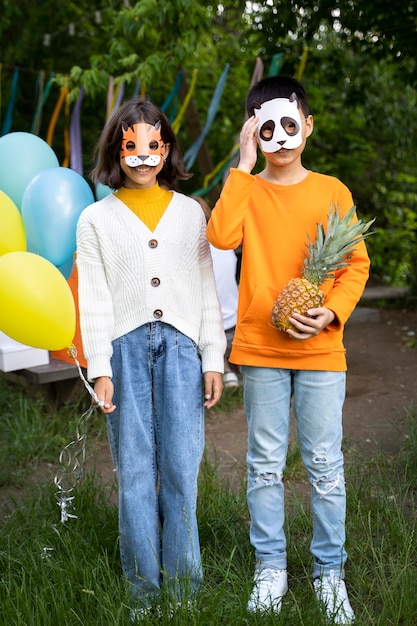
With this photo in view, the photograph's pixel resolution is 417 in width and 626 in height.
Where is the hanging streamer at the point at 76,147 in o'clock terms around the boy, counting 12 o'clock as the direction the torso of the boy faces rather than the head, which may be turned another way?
The hanging streamer is roughly at 5 o'clock from the boy.

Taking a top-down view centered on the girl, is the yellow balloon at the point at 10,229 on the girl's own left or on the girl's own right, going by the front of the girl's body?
on the girl's own right

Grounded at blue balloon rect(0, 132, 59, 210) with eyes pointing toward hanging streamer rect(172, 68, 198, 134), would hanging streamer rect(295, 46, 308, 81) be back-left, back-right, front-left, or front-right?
front-right

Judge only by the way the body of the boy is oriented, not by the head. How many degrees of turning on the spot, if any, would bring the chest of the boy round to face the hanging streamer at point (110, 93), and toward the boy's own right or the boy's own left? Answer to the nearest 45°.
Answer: approximately 180°

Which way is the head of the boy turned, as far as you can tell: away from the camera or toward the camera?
toward the camera

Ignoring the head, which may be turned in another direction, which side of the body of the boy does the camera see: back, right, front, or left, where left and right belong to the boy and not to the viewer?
front

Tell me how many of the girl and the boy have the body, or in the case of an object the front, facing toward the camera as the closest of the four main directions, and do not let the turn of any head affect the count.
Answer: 2

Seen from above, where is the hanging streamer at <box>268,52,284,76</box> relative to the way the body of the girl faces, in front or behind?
behind

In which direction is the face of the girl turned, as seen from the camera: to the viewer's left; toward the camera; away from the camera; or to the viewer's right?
toward the camera

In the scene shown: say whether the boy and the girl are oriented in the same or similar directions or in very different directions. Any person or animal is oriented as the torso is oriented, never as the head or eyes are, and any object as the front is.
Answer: same or similar directions

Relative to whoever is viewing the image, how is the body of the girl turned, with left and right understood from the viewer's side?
facing the viewer

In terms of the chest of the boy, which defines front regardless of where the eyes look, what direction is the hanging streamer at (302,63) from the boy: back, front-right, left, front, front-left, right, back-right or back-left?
back

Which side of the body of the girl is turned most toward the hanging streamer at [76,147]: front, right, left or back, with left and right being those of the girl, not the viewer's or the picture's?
back

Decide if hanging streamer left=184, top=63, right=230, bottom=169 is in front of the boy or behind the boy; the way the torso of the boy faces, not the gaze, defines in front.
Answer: behind

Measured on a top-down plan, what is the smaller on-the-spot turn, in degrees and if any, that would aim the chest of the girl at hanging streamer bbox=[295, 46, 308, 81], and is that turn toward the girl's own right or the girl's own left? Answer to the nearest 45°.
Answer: approximately 180°

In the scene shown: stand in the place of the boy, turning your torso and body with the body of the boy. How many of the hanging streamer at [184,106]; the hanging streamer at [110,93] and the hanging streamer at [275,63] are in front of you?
0
